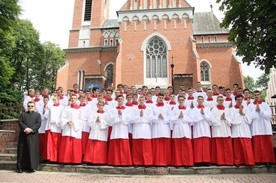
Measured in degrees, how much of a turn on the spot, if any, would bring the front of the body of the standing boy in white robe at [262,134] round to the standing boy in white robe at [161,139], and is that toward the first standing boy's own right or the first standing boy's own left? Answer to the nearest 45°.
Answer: approximately 45° to the first standing boy's own right

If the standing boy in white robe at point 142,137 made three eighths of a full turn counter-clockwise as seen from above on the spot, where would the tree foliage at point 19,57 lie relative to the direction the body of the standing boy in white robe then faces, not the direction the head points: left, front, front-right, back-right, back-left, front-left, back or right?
left

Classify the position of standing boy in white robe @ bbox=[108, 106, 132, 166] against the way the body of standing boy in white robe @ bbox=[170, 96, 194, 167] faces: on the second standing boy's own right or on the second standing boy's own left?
on the second standing boy's own right

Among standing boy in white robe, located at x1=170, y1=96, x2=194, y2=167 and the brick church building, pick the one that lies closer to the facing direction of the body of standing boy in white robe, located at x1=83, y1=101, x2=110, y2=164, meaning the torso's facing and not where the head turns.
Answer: the standing boy in white robe

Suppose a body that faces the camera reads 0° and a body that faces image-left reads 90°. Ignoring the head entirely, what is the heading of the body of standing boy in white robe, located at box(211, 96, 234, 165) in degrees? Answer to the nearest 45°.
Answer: approximately 0°

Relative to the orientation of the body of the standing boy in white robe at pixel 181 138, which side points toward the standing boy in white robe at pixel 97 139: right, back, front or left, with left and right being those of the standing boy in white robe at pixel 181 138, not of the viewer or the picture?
right

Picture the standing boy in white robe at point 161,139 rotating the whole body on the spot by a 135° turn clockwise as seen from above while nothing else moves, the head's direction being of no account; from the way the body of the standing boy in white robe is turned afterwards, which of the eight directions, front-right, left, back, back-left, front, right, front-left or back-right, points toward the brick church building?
front-right

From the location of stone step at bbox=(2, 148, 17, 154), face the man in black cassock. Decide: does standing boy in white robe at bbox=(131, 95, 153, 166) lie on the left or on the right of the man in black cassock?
left

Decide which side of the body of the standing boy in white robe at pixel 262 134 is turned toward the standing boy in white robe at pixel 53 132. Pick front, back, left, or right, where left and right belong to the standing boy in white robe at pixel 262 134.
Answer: right

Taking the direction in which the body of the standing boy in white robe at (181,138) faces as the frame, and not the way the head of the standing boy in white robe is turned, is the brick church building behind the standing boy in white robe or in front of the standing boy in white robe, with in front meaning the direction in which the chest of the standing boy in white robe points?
behind
